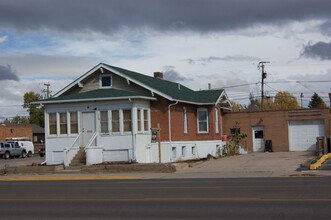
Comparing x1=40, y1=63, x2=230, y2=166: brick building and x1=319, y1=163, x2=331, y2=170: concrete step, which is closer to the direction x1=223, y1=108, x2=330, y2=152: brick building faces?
the concrete step

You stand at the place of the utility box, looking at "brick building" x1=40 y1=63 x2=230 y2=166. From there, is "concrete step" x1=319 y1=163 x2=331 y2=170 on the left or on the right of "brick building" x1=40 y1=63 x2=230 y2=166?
left

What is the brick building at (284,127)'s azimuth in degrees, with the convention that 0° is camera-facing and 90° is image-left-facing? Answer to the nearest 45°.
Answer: approximately 0°

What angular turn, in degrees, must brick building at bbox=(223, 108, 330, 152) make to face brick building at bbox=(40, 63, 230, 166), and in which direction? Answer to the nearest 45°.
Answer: approximately 45° to its right
